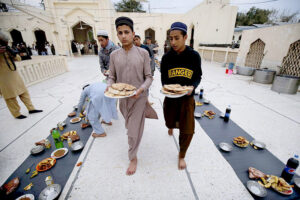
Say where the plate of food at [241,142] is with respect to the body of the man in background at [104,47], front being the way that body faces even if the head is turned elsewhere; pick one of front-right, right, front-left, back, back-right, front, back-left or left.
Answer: left

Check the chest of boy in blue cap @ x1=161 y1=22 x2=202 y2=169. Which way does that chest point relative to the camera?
toward the camera

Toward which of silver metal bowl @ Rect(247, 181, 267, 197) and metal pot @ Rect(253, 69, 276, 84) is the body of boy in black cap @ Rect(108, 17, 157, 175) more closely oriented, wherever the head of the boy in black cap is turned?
the silver metal bowl

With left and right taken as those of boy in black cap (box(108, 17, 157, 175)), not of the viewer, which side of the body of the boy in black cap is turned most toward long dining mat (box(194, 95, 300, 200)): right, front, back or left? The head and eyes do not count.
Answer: left

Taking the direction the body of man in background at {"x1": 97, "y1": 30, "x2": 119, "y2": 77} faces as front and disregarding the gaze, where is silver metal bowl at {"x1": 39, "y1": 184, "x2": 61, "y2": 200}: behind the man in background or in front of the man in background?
in front

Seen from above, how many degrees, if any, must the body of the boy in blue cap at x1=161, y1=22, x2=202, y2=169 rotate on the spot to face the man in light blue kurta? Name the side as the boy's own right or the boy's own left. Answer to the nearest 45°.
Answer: approximately 90° to the boy's own right

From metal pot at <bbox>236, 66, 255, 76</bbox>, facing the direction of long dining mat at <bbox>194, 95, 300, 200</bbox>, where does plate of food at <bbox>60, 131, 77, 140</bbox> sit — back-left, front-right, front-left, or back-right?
front-right

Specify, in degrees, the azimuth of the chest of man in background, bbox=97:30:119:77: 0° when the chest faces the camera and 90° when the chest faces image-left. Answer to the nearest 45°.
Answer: approximately 45°

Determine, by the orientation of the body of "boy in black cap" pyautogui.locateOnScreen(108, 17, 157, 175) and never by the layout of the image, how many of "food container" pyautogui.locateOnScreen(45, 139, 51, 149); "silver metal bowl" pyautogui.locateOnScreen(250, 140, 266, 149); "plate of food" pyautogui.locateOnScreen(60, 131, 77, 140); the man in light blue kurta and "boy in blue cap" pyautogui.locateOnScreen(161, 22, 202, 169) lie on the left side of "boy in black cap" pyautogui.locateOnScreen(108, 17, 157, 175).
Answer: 2

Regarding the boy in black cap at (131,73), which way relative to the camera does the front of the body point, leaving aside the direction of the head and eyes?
toward the camera

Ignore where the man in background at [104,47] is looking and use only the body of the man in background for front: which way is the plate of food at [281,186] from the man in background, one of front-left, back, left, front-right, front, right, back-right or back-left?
left

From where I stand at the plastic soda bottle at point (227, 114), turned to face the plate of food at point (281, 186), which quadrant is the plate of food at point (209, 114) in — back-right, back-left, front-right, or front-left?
back-right

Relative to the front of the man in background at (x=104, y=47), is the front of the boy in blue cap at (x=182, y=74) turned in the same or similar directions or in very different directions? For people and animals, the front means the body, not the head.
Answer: same or similar directions

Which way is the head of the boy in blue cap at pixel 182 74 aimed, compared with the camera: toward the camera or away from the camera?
toward the camera

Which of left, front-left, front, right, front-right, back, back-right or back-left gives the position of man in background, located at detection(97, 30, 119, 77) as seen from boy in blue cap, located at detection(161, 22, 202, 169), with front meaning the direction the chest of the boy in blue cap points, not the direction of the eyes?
back-right
